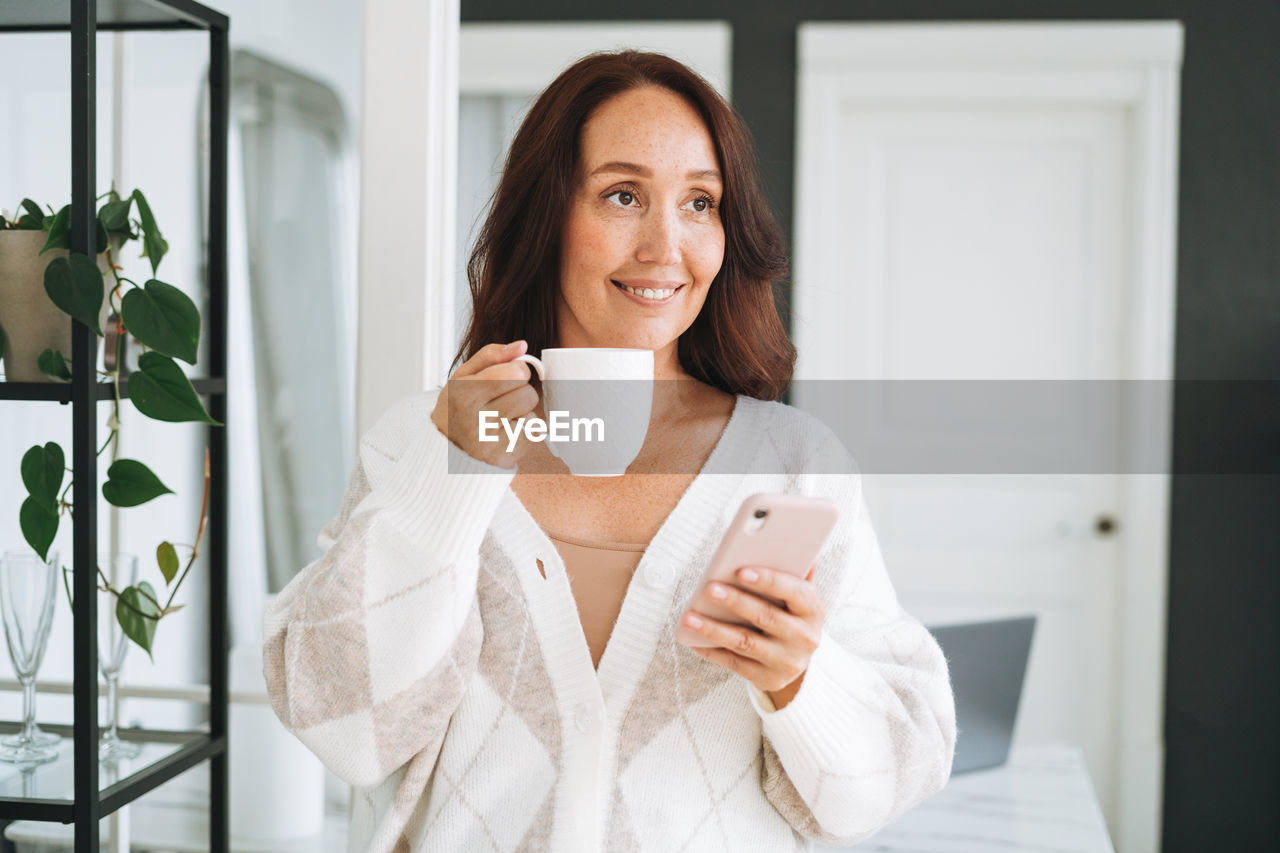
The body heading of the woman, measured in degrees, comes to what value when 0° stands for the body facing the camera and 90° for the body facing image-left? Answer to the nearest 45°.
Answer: approximately 0°

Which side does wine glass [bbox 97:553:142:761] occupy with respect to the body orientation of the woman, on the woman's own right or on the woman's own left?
on the woman's own right

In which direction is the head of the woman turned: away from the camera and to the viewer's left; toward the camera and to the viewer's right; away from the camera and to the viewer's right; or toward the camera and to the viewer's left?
toward the camera and to the viewer's right

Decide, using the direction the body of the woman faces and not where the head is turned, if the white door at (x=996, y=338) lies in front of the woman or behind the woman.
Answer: behind

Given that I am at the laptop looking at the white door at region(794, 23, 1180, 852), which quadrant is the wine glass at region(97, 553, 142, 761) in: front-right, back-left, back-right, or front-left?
back-left
